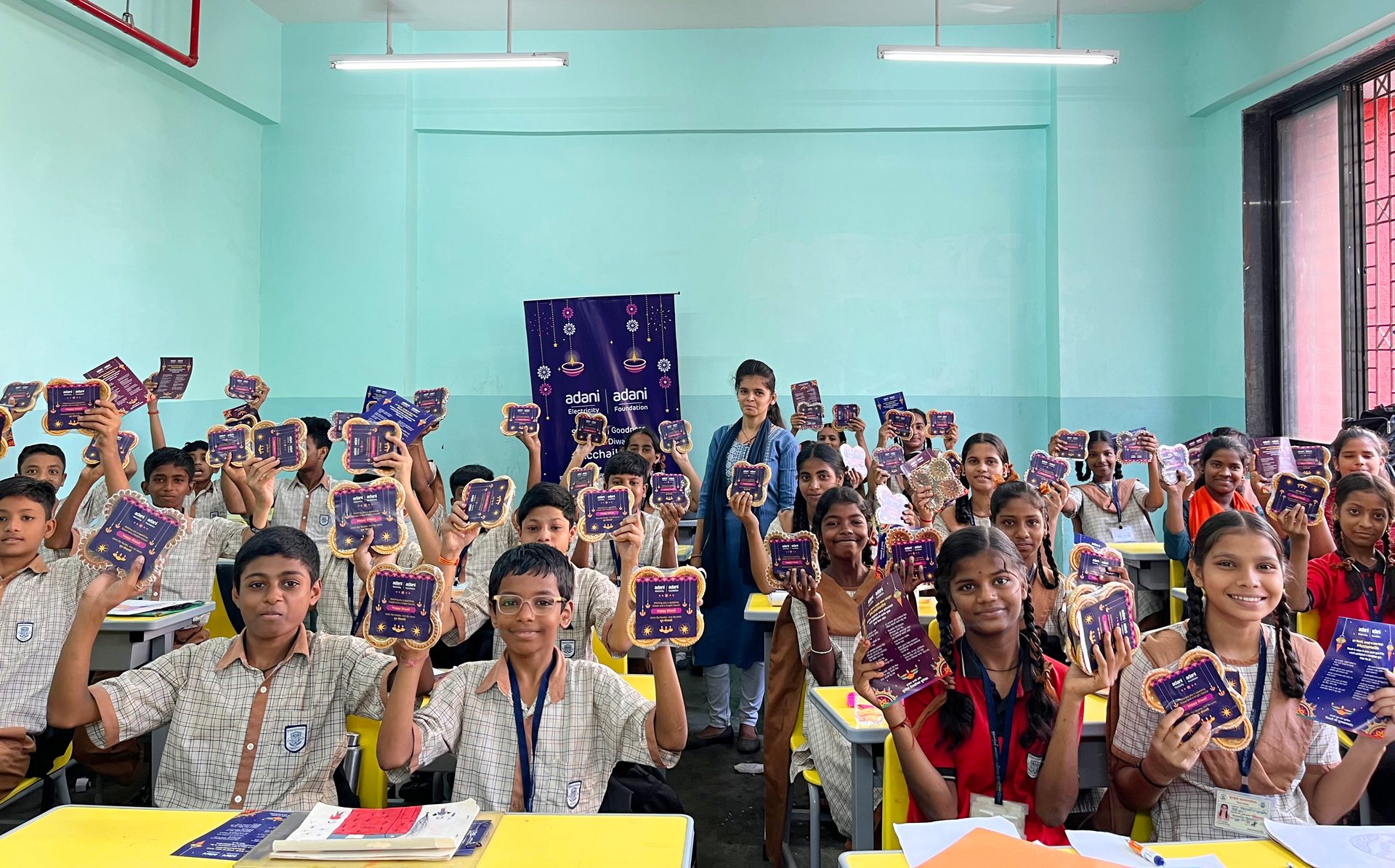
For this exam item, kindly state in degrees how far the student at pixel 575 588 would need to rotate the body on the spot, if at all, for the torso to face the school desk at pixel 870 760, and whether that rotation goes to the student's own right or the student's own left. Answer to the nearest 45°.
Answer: approximately 45° to the student's own left

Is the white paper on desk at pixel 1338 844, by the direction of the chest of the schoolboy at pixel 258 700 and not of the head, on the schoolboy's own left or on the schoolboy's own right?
on the schoolboy's own left

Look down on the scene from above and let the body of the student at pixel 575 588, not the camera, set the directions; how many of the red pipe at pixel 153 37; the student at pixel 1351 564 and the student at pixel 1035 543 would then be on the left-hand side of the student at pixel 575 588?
2

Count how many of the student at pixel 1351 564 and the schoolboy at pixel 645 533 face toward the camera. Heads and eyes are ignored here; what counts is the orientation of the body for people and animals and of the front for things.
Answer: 2

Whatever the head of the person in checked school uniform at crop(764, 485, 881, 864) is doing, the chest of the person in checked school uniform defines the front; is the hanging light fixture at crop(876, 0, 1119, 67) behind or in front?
behind

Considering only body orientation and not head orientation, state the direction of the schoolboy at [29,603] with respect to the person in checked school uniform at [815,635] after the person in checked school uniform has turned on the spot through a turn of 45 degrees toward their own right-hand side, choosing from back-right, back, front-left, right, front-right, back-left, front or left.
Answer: front-right

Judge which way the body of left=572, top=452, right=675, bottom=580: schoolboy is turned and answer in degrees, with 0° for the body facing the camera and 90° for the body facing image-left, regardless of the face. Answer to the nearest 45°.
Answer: approximately 0°
